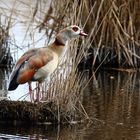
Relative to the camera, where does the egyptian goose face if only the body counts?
to the viewer's right
